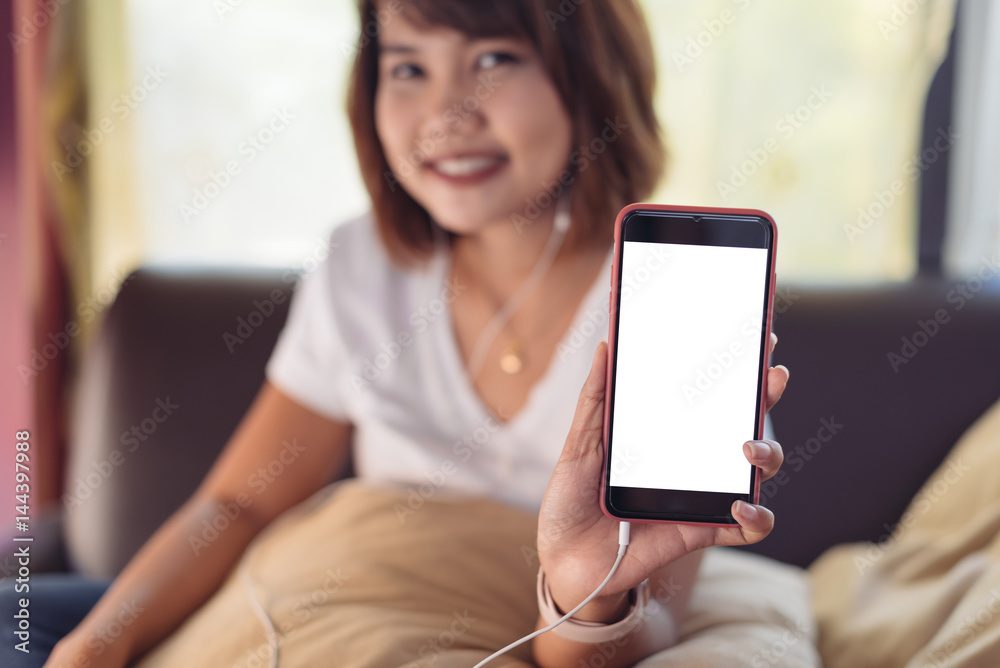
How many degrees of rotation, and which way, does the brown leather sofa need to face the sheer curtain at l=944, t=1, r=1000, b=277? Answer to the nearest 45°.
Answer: approximately 135° to its left

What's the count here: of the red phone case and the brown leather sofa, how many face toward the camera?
2

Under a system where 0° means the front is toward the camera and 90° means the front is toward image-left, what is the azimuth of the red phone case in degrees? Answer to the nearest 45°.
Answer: approximately 0°

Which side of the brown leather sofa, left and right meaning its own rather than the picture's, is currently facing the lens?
front

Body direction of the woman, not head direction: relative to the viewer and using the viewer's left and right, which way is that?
facing the viewer
